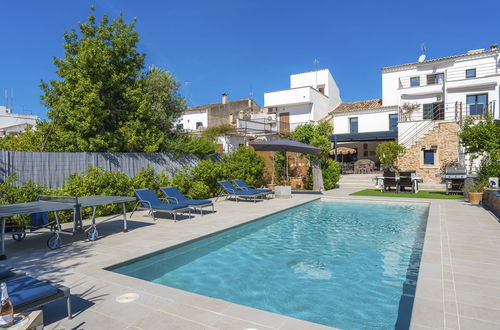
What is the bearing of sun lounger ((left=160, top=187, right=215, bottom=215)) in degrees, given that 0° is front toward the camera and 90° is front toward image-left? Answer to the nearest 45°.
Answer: approximately 315°

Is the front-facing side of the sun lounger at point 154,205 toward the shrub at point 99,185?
no

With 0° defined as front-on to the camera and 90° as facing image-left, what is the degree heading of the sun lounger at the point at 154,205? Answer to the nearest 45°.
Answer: approximately 315°

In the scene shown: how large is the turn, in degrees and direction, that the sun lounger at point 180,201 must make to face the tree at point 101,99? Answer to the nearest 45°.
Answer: approximately 180°

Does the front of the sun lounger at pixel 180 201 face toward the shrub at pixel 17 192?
no

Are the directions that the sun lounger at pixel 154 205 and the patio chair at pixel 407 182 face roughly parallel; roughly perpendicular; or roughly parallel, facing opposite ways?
roughly perpendicular

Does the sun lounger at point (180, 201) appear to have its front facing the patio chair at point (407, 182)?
no

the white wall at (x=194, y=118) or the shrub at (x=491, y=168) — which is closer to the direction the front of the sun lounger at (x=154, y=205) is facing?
the shrub

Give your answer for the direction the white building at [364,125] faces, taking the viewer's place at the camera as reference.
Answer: facing the viewer

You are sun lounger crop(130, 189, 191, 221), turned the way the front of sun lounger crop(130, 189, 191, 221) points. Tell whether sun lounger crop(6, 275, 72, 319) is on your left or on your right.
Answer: on your right
